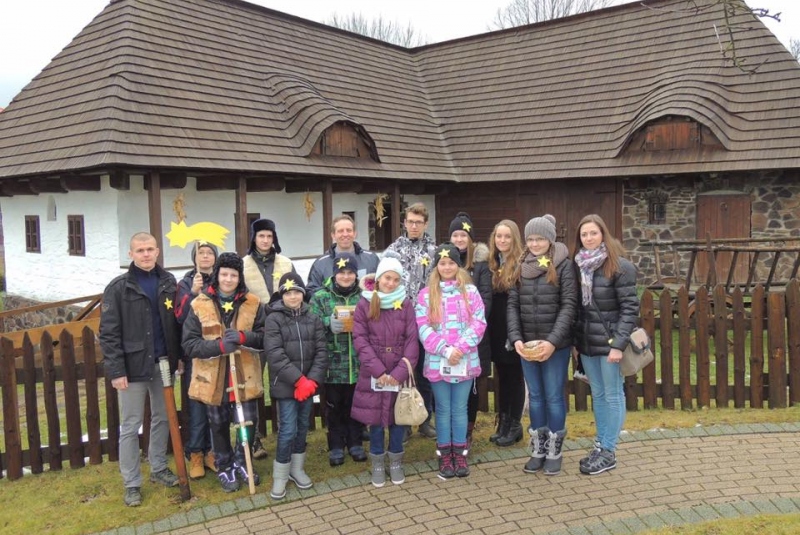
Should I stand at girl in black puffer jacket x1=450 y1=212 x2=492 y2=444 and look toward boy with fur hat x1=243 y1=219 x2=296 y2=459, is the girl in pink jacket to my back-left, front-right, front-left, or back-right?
front-left

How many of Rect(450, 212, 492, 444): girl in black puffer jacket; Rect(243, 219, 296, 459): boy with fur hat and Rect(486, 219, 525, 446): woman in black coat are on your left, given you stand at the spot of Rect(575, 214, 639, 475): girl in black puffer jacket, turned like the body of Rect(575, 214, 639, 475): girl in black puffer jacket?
0

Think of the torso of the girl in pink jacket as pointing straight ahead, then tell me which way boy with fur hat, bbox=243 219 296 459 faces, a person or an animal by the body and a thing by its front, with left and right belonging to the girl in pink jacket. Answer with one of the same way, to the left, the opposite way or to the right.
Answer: the same way

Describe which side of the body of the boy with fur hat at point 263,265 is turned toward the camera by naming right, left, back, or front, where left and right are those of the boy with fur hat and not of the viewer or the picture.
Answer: front

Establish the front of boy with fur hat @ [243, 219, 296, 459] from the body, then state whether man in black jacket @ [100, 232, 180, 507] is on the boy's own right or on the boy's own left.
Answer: on the boy's own right

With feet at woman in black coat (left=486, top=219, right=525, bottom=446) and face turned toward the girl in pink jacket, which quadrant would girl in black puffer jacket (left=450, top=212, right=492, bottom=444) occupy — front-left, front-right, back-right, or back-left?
front-right

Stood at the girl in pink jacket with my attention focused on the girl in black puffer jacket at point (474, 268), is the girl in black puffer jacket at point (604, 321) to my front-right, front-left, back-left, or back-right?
front-right

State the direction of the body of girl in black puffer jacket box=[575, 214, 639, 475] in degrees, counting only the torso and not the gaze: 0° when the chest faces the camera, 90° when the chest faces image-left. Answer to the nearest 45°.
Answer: approximately 45°

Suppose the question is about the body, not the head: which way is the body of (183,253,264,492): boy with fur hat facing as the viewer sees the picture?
toward the camera

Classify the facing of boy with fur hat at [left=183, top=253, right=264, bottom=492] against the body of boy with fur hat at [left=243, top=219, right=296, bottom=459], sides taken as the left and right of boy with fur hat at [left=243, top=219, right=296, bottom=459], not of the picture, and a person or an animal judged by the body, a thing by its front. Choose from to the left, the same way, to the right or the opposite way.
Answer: the same way

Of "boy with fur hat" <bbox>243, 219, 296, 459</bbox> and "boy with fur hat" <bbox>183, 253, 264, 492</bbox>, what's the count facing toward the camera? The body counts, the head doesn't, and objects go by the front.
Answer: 2

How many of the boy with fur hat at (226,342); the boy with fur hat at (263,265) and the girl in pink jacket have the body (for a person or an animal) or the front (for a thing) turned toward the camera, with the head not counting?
3

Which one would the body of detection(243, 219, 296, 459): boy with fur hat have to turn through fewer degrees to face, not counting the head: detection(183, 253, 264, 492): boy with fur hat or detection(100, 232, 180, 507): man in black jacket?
the boy with fur hat

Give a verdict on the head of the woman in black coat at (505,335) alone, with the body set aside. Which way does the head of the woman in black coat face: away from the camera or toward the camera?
toward the camera

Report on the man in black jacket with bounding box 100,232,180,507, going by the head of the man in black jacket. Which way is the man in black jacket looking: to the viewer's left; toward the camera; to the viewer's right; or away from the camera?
toward the camera

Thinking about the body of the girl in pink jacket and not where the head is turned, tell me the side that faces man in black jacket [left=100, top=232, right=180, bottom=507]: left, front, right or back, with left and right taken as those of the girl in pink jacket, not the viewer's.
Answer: right

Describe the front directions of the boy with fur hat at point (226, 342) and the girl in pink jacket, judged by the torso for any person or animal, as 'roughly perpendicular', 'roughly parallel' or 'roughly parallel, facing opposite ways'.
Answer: roughly parallel
